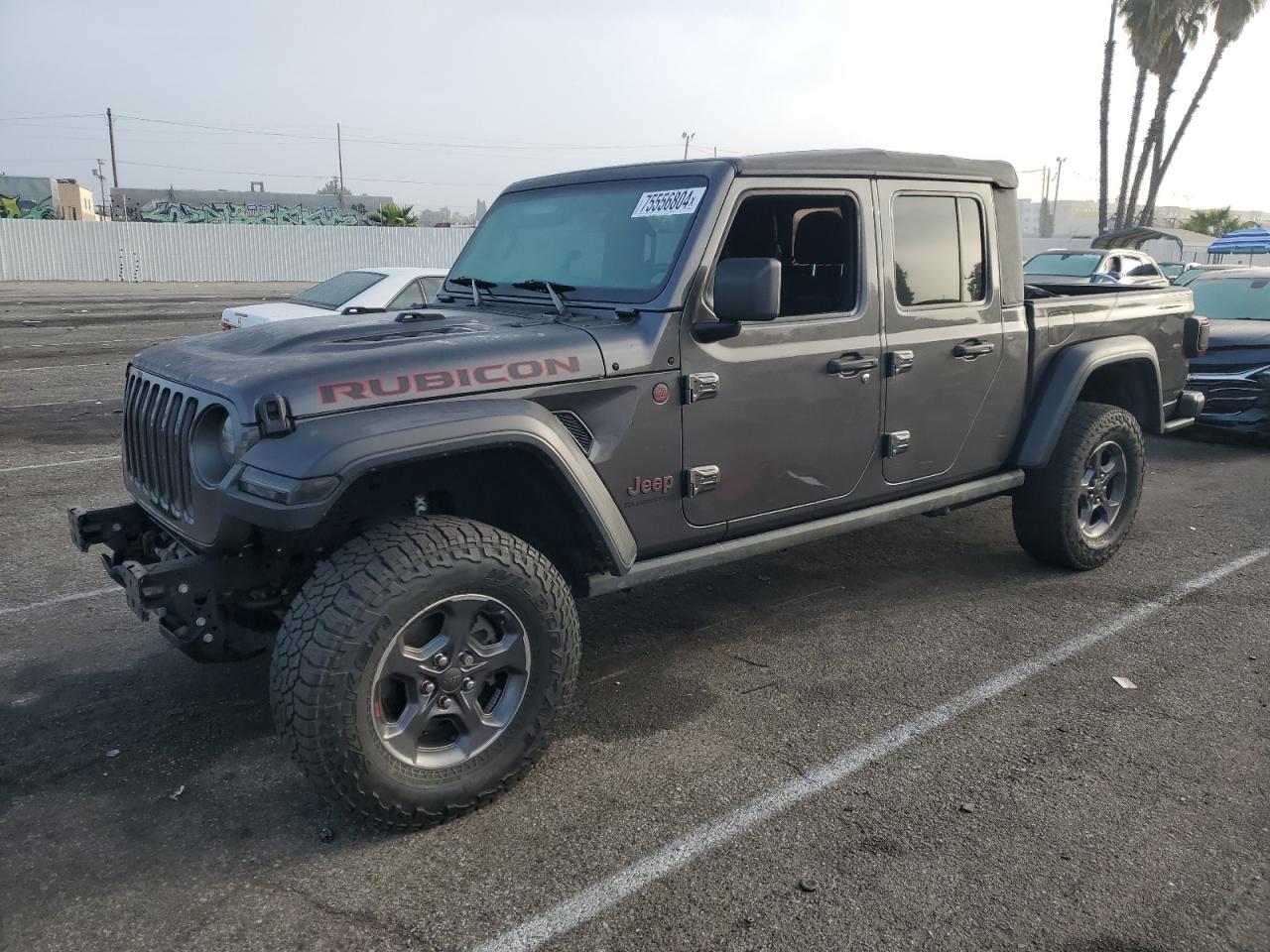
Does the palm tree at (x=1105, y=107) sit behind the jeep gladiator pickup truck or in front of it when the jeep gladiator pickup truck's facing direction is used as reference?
behind

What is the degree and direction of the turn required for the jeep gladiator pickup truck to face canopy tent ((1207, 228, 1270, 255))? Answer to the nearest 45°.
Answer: approximately 180°

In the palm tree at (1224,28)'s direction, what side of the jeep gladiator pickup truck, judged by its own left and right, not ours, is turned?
back

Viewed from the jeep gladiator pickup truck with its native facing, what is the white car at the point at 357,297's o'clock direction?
The white car is roughly at 4 o'clock from the jeep gladiator pickup truck.

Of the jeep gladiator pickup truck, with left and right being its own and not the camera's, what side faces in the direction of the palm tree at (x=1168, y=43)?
back

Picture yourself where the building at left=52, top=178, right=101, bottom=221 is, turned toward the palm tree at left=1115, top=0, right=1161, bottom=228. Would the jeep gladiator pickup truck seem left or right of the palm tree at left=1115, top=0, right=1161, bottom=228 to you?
right

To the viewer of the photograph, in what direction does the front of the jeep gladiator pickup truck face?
facing the viewer and to the left of the viewer

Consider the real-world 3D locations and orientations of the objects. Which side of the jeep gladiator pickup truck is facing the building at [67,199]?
right

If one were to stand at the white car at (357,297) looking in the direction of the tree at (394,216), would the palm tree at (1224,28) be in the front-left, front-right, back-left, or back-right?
front-right
